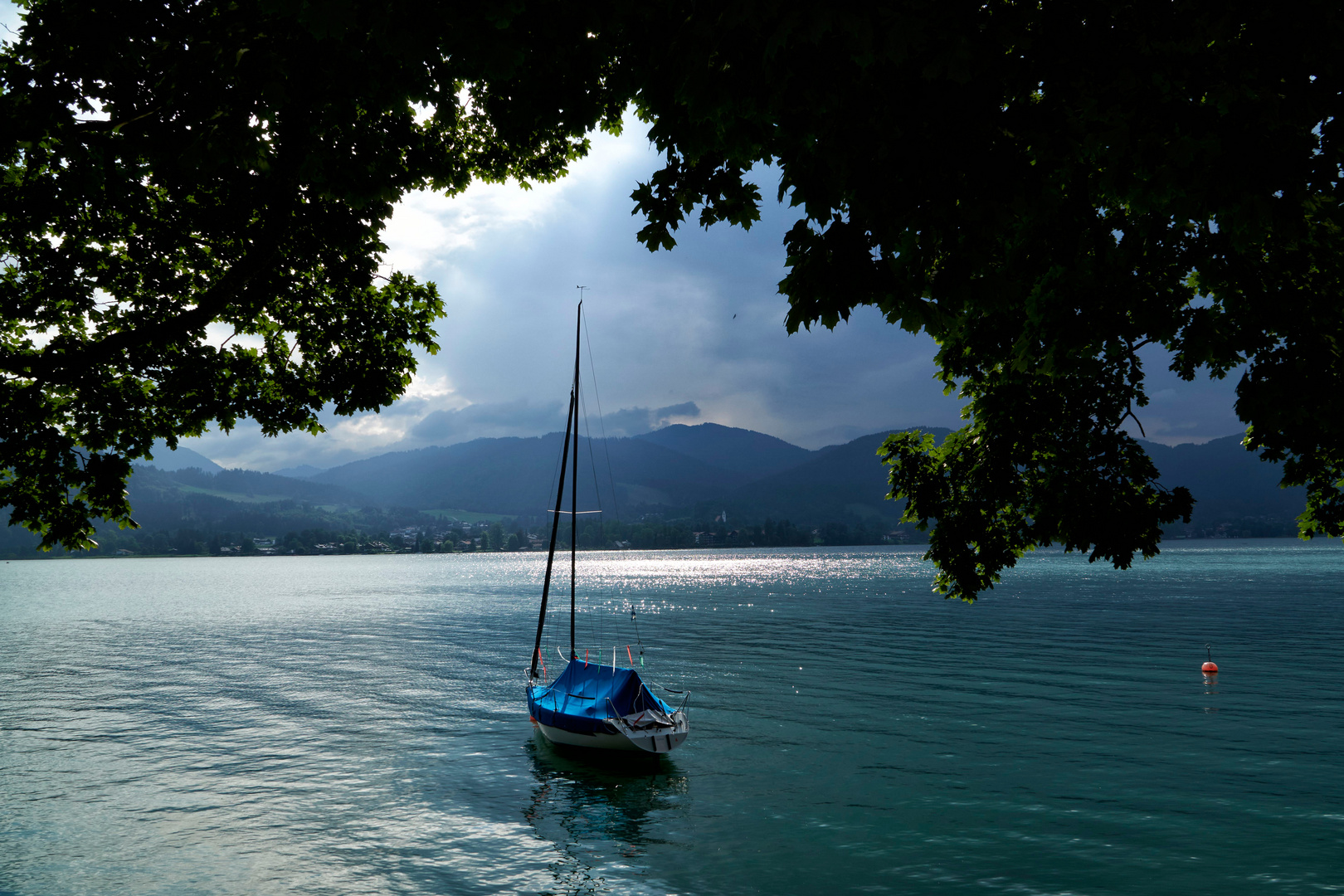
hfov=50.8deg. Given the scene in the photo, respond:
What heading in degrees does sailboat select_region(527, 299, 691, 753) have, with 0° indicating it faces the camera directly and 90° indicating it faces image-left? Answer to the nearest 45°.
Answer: approximately 135°
